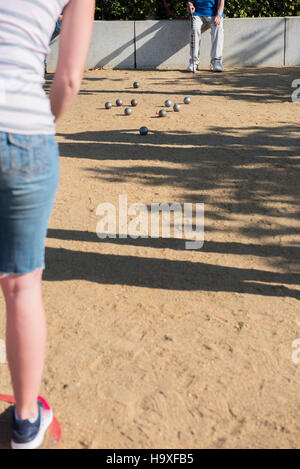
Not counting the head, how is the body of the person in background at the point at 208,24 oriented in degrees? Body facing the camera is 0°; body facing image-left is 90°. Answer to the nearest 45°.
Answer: approximately 0°

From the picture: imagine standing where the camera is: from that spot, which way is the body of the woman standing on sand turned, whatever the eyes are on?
away from the camera

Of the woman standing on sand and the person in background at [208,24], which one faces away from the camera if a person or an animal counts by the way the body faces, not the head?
the woman standing on sand

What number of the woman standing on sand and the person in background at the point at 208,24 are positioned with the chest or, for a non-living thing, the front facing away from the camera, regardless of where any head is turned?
1

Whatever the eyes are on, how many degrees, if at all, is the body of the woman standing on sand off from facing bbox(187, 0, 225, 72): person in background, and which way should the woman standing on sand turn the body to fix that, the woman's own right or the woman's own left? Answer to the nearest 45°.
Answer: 0° — they already face them

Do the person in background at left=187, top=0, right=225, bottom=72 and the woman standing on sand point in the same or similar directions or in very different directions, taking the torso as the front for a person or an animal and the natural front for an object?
very different directions

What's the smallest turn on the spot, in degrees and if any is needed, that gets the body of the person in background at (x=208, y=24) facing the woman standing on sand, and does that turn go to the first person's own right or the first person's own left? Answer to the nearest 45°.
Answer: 0° — they already face them
